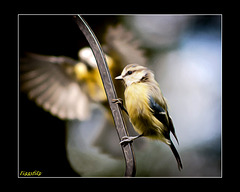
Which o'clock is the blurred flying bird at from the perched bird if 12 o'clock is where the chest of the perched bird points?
The blurred flying bird is roughly at 2 o'clock from the perched bird.

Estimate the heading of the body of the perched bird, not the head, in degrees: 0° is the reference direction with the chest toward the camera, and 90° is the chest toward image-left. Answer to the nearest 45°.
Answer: approximately 90°
